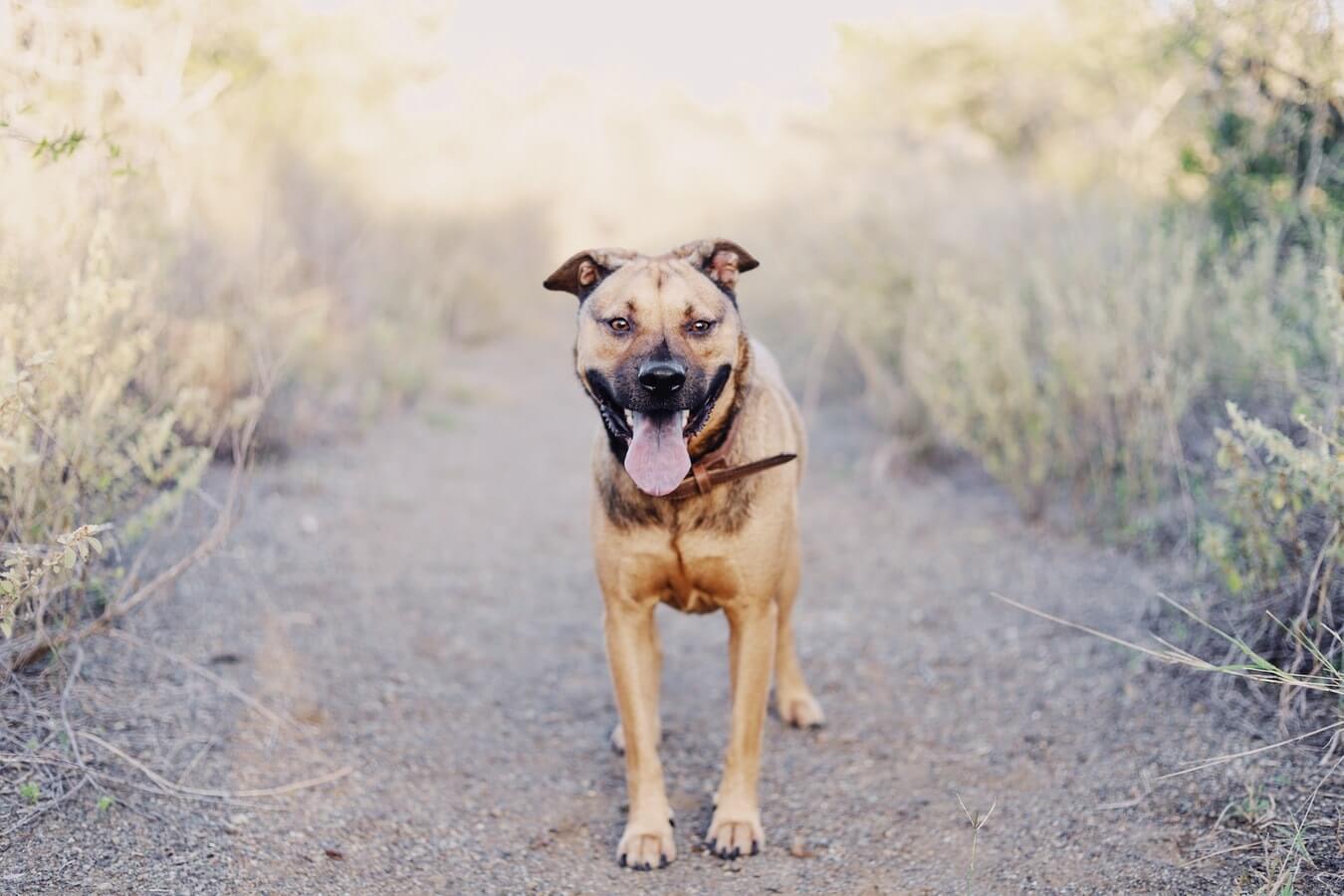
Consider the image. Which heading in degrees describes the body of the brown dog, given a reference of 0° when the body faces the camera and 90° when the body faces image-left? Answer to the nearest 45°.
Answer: approximately 0°

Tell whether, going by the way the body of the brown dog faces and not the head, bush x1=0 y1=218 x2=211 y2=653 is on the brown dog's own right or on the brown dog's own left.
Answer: on the brown dog's own right
